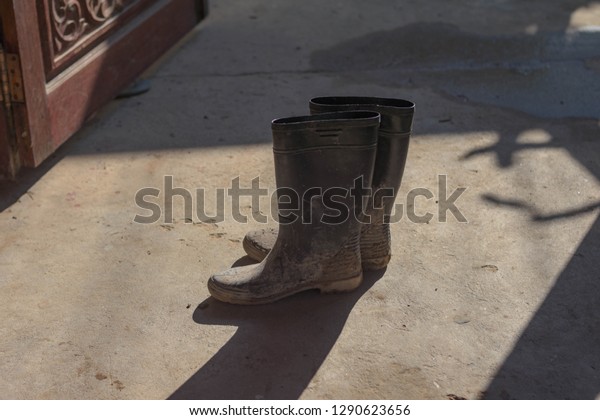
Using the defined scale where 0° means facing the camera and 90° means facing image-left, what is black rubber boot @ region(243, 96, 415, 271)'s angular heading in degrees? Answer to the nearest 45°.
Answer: approximately 90°

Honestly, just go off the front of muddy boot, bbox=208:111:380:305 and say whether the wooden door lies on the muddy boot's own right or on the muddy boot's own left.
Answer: on the muddy boot's own right

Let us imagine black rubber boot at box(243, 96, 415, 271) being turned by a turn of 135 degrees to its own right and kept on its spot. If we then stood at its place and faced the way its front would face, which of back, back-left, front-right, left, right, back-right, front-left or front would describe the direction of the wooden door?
left

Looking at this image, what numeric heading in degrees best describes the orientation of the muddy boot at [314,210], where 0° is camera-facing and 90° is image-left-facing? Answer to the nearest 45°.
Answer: approximately 90°

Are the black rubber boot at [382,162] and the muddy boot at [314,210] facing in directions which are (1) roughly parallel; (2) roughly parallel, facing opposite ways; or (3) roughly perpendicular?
roughly parallel

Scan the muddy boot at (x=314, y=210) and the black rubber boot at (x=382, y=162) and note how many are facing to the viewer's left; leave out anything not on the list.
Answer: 2
